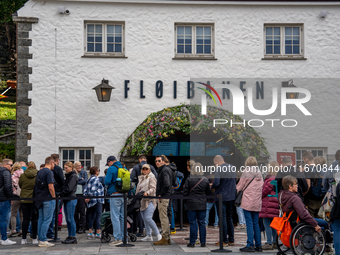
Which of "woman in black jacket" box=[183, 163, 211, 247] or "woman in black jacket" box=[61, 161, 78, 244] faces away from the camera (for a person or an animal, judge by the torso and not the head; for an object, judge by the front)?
"woman in black jacket" box=[183, 163, 211, 247]

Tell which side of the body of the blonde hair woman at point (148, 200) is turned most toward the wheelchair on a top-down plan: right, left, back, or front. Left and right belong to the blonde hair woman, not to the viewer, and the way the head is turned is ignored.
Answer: left

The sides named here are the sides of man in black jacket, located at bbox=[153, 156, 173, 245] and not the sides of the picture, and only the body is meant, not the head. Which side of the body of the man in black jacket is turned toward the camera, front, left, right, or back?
left

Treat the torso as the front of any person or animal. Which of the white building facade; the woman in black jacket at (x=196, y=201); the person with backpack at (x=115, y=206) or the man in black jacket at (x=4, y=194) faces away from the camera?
the woman in black jacket
